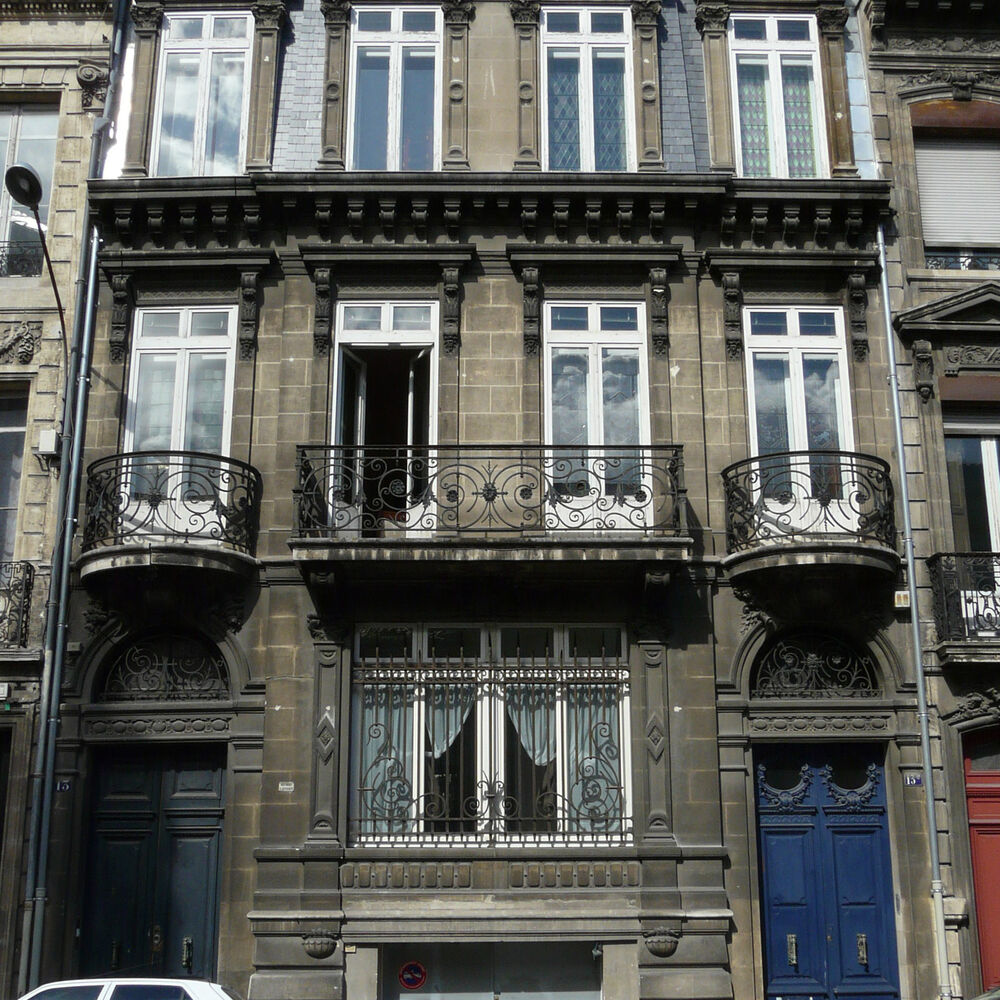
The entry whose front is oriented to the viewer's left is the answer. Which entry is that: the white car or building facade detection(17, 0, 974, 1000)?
the white car

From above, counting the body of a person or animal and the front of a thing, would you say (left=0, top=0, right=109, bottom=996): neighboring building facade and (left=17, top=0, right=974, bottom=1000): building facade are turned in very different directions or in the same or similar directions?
same or similar directions

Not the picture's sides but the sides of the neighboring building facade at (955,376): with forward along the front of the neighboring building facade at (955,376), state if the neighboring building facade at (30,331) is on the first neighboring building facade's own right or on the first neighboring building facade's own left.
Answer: on the first neighboring building facade's own right

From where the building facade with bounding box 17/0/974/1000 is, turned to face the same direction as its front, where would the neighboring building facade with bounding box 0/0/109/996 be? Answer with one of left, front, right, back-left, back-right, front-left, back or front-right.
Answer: right

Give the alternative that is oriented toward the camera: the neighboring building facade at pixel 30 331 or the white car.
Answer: the neighboring building facade

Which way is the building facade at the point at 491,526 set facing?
toward the camera

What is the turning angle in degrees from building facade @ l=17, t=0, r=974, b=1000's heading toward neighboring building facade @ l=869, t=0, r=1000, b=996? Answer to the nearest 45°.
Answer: approximately 90° to its left

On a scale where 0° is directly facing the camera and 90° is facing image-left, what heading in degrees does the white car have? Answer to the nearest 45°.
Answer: approximately 90°

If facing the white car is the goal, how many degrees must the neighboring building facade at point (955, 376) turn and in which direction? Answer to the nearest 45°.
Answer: approximately 45° to its right

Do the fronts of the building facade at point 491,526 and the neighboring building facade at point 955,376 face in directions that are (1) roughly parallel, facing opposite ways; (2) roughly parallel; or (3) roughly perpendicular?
roughly parallel

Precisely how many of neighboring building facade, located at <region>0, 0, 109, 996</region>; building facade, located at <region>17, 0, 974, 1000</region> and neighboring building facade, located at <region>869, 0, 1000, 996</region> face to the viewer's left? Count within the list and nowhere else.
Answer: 0

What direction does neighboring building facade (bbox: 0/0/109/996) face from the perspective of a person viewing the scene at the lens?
facing the viewer

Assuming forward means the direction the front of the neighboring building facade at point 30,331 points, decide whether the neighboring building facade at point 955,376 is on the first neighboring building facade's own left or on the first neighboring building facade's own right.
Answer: on the first neighboring building facade's own left
